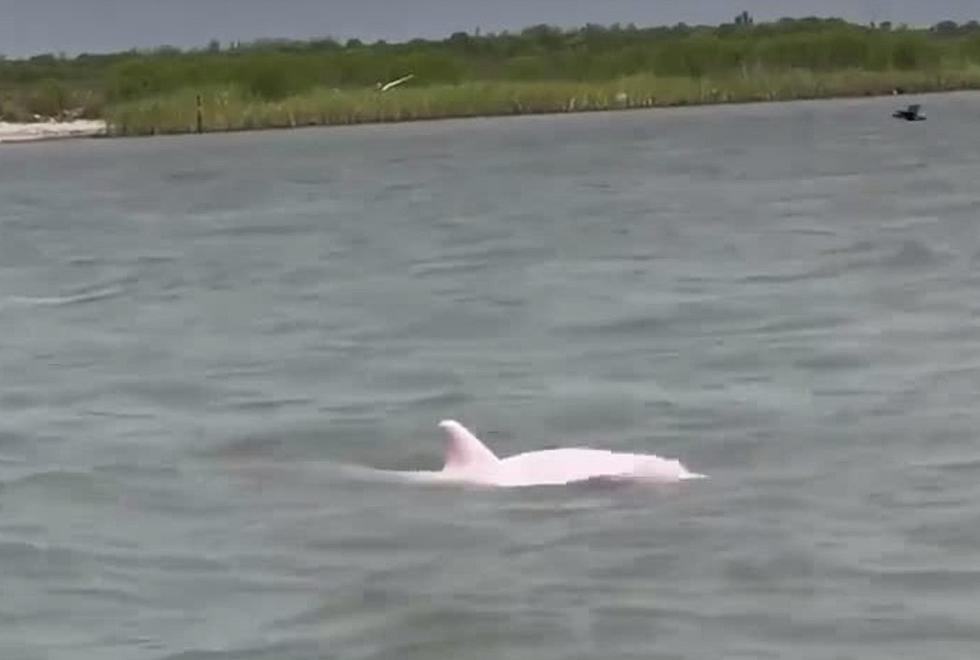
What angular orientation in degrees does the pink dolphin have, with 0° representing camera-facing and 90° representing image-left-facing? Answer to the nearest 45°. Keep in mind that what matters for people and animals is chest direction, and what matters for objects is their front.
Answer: approximately 270°
